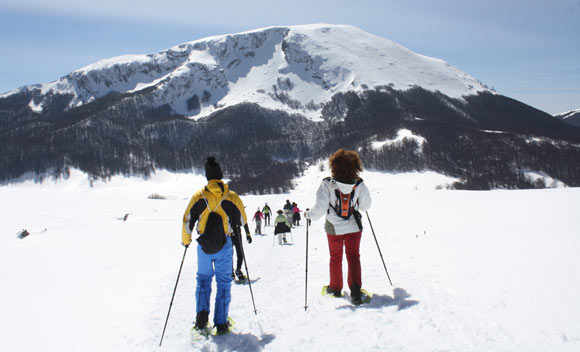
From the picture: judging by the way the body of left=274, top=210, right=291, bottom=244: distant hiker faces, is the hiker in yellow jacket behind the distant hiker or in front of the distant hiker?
behind

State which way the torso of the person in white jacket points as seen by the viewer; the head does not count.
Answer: away from the camera

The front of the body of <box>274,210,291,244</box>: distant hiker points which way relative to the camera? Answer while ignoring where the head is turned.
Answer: away from the camera

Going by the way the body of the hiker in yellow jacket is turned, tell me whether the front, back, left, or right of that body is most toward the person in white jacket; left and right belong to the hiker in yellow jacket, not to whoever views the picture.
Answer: right

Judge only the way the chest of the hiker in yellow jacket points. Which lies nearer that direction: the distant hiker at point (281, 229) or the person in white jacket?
the distant hiker

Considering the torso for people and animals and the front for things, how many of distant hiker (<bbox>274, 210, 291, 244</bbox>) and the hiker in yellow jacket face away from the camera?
2

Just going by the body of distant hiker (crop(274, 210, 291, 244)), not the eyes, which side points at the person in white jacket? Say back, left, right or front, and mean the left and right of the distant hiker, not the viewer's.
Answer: back

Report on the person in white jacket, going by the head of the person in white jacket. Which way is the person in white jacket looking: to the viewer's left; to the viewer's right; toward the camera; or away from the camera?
away from the camera

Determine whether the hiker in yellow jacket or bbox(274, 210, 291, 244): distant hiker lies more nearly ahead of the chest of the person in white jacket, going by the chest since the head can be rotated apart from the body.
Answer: the distant hiker

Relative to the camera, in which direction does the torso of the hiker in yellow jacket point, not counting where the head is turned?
away from the camera

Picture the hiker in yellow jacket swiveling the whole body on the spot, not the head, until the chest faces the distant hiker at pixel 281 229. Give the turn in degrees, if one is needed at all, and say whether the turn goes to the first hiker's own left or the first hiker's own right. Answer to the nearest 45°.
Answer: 0° — they already face them
